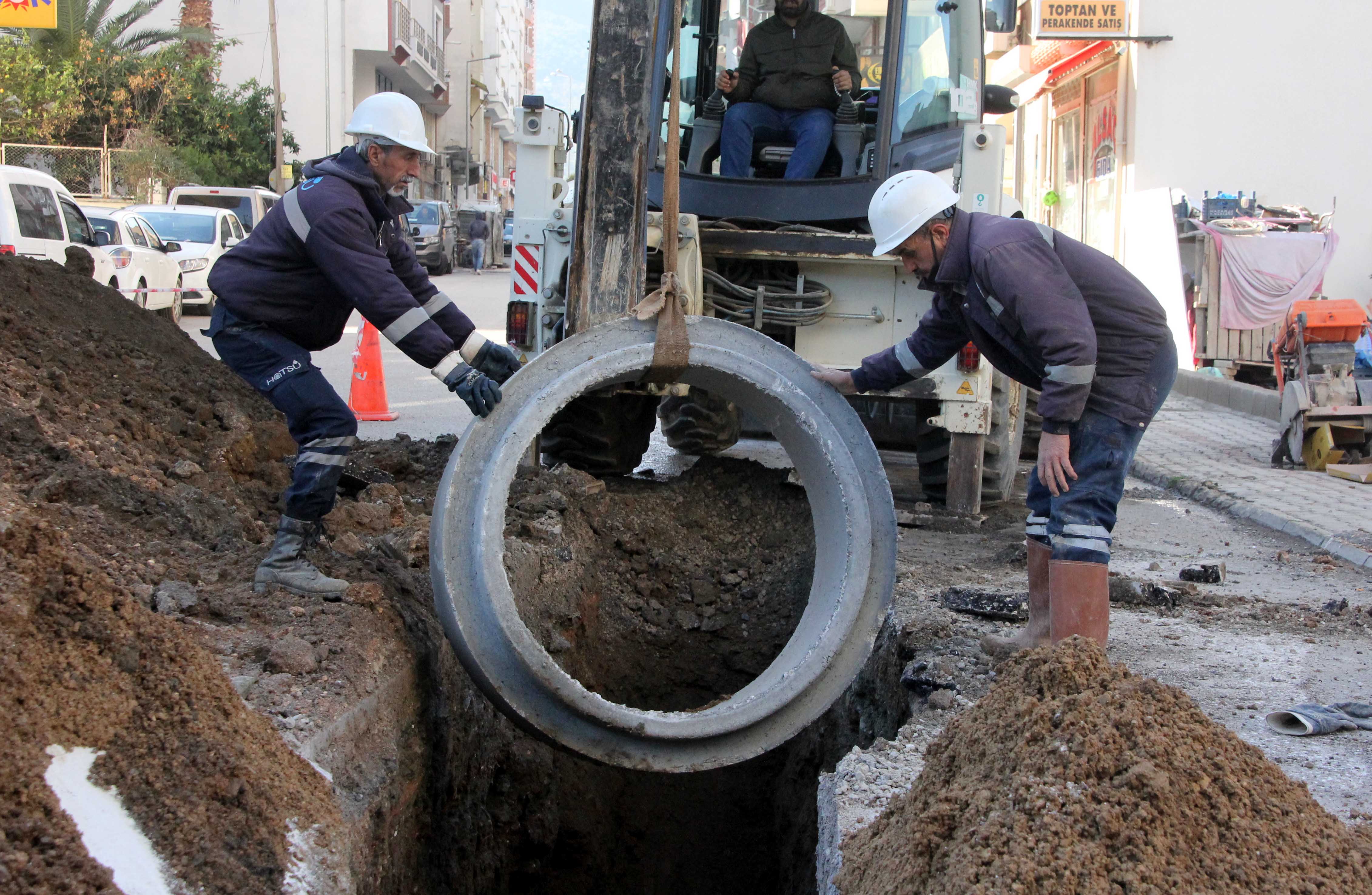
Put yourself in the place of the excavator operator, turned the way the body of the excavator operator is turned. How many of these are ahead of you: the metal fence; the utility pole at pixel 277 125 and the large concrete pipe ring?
1

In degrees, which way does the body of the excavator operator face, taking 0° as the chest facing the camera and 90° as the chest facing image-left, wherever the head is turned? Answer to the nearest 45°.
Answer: approximately 0°

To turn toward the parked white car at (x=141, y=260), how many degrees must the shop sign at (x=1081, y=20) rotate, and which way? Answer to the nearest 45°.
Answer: approximately 45° to its right

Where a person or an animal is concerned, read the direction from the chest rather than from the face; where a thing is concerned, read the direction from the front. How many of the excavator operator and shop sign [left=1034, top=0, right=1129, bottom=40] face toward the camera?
2
